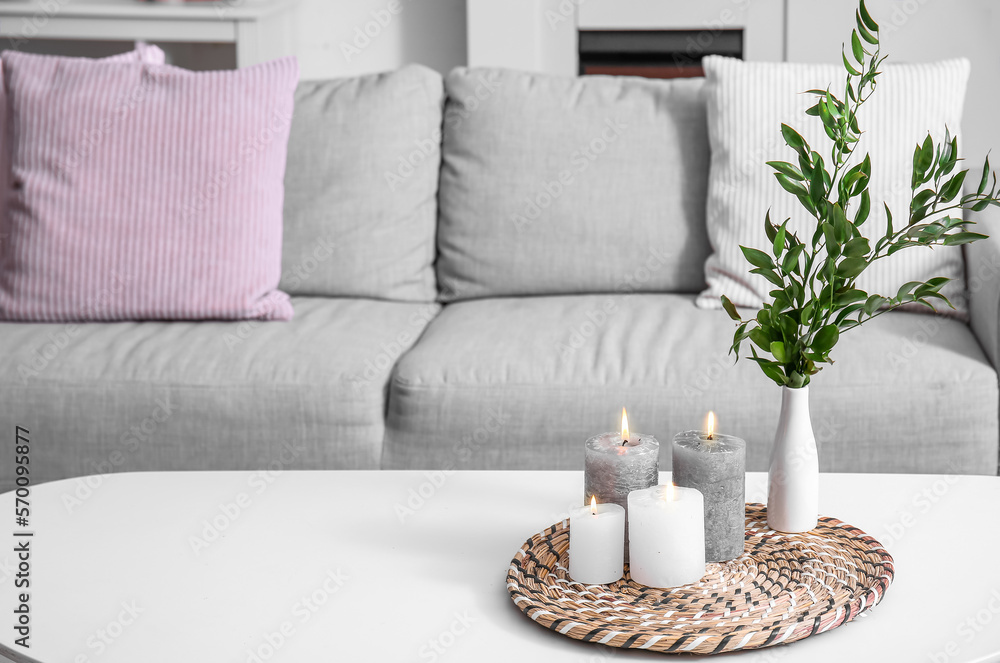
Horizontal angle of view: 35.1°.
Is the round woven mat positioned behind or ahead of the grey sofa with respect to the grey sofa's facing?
ahead

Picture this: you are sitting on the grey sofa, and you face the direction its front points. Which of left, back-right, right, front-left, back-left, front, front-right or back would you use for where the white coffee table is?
front

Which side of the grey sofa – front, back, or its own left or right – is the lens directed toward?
front

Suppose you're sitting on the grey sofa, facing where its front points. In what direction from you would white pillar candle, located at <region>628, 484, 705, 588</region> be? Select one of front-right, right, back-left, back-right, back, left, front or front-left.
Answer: front

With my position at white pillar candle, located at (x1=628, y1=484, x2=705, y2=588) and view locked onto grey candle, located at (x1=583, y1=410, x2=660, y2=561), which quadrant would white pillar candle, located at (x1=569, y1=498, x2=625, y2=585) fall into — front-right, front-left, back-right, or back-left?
front-left

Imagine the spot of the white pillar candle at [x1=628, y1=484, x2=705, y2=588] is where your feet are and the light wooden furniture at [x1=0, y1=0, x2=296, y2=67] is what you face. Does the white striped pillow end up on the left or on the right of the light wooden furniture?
right

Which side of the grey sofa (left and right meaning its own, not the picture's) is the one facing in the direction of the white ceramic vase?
front

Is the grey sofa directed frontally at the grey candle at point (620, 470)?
yes

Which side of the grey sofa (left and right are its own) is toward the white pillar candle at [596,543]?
front

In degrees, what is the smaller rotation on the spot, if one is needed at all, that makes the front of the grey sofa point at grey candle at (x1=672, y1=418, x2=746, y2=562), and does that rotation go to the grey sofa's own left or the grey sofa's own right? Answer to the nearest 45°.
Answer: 0° — it already faces it
